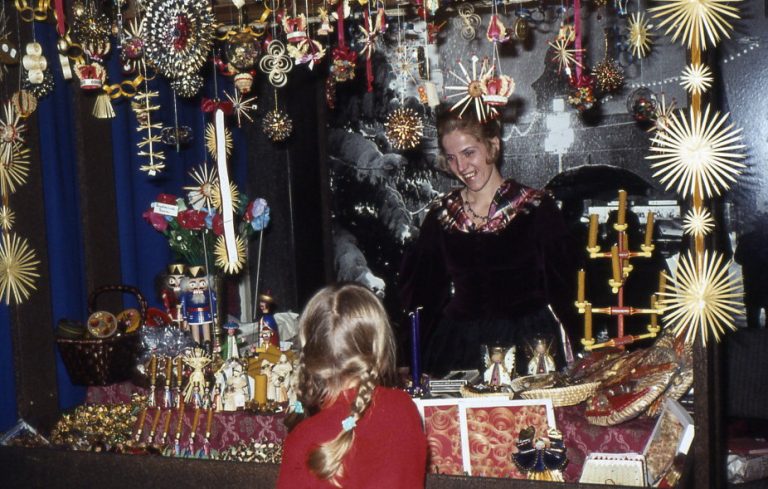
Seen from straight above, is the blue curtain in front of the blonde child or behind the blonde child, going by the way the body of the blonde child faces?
in front

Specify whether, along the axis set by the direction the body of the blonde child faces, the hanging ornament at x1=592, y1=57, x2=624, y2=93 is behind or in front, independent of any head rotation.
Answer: in front

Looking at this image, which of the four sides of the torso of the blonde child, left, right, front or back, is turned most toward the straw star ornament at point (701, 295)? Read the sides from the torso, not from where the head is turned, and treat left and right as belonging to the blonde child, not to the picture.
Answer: right

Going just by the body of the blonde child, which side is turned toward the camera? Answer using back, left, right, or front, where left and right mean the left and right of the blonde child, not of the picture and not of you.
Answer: back

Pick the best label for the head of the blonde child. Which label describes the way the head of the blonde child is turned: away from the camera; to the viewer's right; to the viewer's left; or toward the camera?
away from the camera

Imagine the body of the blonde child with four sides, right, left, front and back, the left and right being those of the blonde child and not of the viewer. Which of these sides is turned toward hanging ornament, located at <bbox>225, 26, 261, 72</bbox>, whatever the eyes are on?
front

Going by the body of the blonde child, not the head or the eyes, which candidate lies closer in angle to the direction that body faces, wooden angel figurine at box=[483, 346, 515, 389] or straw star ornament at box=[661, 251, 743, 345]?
the wooden angel figurine

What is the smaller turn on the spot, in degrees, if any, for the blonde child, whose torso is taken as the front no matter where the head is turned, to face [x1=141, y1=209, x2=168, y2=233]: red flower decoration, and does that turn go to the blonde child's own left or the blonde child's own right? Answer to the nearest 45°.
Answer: approximately 45° to the blonde child's own left

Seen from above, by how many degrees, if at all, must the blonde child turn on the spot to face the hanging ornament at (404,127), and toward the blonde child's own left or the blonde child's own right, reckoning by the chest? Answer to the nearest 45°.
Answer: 0° — they already face it

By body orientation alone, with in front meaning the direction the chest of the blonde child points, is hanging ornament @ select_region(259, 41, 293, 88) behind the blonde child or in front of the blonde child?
in front

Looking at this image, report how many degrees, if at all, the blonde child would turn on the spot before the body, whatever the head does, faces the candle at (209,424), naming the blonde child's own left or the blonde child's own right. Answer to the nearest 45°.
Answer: approximately 45° to the blonde child's own left

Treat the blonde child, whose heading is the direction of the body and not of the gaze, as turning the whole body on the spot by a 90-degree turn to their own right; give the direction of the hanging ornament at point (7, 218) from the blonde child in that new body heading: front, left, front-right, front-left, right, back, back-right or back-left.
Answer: back-left

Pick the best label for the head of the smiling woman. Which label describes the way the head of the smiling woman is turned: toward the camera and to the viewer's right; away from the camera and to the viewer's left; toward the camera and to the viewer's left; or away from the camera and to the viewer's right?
toward the camera and to the viewer's left

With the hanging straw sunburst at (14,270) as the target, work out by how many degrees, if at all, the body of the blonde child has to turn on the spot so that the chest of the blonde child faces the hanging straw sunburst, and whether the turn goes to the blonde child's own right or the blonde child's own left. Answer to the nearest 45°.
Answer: approximately 45° to the blonde child's own left

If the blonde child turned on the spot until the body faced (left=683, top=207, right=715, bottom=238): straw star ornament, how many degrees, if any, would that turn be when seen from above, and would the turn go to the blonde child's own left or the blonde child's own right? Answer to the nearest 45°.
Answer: approximately 90° to the blonde child's own right

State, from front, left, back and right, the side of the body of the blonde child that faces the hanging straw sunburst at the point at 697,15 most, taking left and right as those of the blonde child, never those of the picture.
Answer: right

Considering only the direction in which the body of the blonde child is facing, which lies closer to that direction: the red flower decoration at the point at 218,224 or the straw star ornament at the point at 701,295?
the red flower decoration
